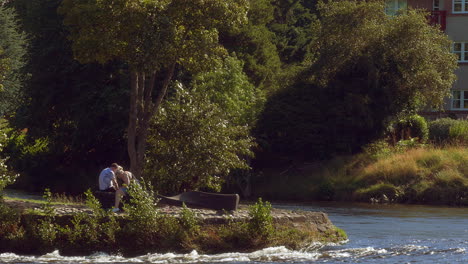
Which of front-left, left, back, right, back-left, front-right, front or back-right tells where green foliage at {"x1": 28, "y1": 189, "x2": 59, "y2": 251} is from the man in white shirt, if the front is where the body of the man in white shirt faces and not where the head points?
back-right

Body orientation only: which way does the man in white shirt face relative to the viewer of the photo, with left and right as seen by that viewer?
facing to the right of the viewer

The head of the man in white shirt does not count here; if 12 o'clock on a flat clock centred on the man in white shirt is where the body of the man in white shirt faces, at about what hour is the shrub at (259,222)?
The shrub is roughly at 1 o'clock from the man in white shirt.

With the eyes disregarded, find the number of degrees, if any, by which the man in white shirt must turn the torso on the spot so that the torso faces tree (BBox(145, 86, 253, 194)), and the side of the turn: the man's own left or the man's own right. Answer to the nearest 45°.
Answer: approximately 45° to the man's own left

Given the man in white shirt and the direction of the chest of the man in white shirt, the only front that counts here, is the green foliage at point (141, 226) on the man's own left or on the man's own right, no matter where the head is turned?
on the man's own right

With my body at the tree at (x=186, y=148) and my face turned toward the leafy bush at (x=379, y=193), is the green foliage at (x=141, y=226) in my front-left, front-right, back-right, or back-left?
back-right

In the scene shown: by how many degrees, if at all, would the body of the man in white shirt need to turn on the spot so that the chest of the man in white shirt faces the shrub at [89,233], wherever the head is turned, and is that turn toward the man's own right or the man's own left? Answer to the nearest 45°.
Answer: approximately 90° to the man's own right

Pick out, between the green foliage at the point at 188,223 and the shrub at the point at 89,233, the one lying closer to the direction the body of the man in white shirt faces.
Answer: the green foliage

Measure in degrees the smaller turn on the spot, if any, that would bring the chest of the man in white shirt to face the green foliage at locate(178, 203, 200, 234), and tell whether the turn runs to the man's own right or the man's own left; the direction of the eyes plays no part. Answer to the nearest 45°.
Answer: approximately 45° to the man's own right
